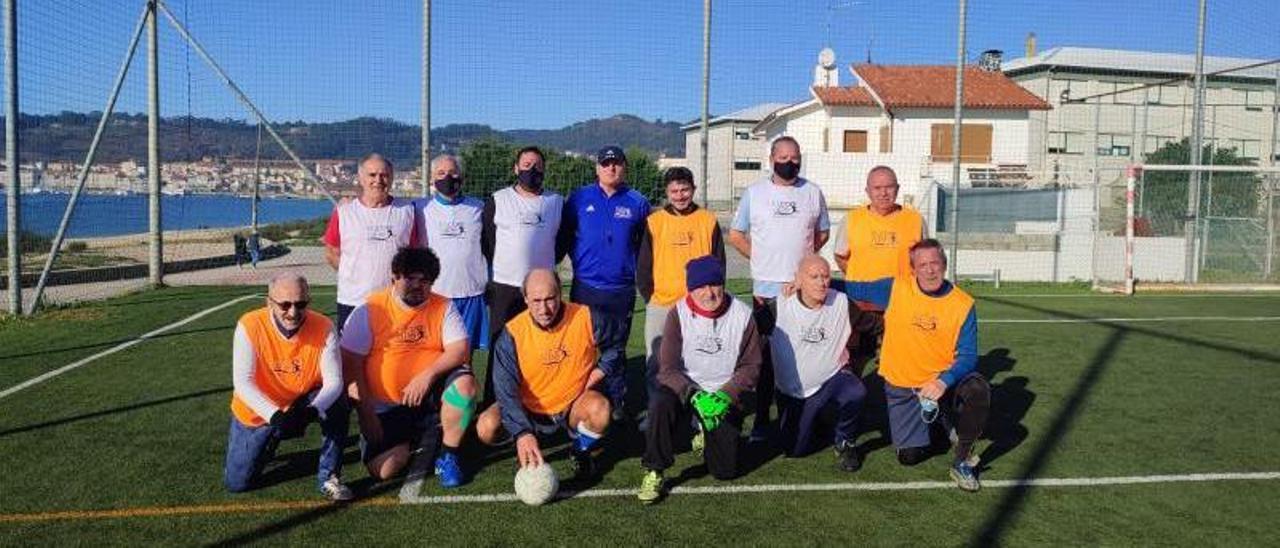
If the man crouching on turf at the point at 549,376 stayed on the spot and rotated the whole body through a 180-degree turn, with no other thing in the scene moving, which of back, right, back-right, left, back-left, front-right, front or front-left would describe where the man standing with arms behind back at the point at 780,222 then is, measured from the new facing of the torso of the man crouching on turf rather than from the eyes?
front-right

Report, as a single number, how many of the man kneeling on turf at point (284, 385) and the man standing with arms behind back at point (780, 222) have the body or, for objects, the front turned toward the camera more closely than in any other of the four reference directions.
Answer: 2

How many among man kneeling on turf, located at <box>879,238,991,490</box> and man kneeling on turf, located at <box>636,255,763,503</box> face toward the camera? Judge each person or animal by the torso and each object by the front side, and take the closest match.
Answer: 2

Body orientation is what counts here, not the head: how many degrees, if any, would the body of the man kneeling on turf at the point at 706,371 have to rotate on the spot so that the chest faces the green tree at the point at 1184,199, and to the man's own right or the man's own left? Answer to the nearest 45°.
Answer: approximately 135° to the man's own left

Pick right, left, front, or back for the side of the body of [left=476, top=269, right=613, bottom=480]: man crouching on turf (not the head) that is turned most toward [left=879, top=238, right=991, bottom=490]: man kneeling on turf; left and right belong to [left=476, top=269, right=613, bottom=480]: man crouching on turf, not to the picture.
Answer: left

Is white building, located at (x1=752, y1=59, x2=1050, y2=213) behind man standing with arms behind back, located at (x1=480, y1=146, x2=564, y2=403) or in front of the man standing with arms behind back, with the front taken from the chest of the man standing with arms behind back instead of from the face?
behind

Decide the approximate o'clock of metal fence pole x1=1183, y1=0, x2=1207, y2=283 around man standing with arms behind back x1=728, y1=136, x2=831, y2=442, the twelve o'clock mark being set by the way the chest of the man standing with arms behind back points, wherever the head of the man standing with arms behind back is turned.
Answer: The metal fence pole is roughly at 7 o'clock from the man standing with arms behind back.

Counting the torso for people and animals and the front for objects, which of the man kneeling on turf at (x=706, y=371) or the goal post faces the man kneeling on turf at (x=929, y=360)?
the goal post

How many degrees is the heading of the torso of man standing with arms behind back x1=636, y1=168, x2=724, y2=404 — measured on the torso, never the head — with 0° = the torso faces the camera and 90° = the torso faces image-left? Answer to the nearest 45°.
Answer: approximately 0°

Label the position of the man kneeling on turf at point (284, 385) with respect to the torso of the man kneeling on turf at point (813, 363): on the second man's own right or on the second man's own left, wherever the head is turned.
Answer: on the second man's own right

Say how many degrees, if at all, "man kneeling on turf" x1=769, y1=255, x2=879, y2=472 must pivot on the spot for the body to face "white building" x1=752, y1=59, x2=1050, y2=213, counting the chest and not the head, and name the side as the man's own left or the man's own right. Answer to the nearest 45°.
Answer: approximately 180°

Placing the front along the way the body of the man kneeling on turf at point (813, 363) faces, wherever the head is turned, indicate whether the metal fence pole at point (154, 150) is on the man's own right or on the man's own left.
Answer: on the man's own right

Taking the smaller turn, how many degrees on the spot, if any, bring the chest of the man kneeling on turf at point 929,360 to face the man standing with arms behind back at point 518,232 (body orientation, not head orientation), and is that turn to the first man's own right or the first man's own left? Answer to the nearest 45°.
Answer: approximately 90° to the first man's own right
